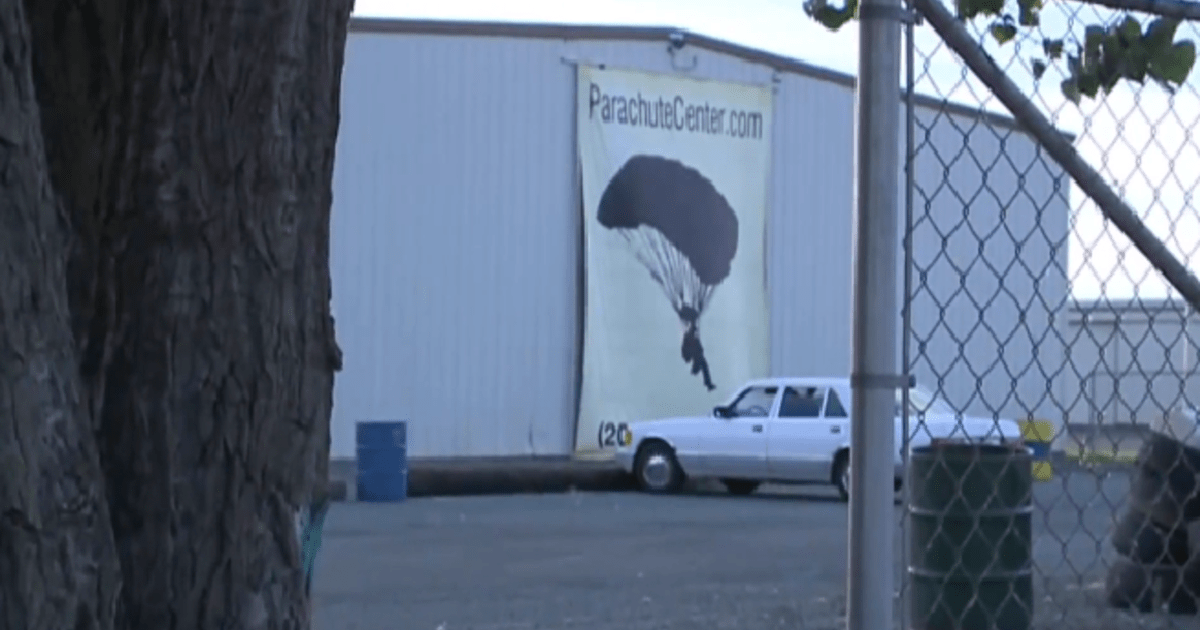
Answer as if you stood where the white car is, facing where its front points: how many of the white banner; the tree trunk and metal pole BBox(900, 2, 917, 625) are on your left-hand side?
2

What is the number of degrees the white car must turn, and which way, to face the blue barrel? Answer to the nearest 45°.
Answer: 0° — it already faces it

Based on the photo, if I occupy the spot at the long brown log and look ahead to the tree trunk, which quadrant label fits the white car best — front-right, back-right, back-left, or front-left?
front-left

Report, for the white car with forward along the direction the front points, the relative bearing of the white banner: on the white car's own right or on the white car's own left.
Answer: on the white car's own right

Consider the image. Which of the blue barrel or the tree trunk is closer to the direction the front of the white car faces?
the blue barrel

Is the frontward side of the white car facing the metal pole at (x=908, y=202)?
no

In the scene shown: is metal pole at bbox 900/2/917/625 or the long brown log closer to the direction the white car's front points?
the long brown log

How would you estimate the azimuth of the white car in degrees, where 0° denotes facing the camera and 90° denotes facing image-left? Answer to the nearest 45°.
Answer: approximately 90°

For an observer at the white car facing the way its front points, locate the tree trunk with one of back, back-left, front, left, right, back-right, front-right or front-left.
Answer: left
